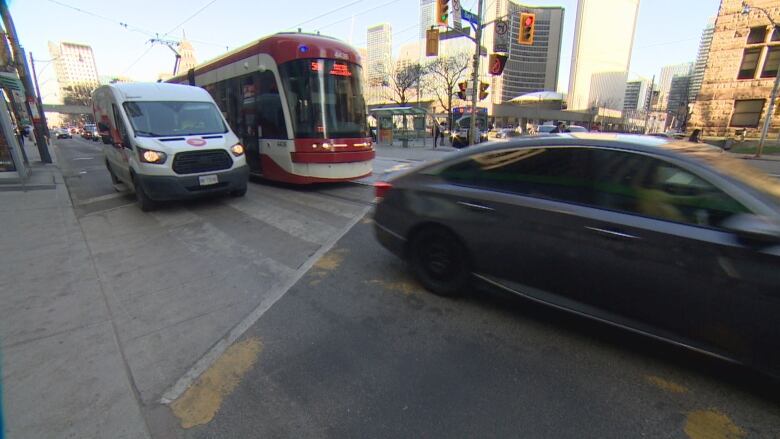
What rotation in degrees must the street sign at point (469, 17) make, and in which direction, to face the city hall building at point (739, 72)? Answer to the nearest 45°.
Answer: approximately 90° to its left

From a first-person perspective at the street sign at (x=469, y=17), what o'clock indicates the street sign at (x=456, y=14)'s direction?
the street sign at (x=456, y=14) is roughly at 3 o'clock from the street sign at (x=469, y=17).

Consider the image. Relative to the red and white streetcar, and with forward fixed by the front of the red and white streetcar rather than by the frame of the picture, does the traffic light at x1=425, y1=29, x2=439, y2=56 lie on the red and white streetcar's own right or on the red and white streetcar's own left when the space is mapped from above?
on the red and white streetcar's own left
